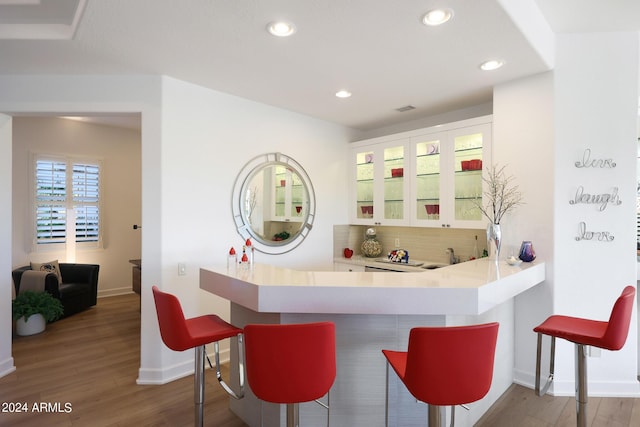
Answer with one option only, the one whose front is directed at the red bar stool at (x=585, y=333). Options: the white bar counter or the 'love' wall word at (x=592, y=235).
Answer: the 'love' wall word

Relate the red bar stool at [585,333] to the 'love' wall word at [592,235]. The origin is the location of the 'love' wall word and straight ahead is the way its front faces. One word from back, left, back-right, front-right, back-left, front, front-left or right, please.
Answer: front

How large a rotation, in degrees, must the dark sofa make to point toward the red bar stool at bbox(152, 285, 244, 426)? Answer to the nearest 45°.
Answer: approximately 45° to its left

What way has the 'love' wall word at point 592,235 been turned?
toward the camera

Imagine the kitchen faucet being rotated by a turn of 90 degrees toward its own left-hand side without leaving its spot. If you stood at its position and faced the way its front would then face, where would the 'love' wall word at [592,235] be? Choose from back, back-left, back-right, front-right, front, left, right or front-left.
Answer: front

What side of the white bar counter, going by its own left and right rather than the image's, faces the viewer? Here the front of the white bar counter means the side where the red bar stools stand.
front

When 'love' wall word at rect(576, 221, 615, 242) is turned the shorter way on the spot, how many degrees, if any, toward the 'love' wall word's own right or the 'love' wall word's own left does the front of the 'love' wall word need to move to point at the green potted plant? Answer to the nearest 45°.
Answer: approximately 45° to the 'love' wall word's own right

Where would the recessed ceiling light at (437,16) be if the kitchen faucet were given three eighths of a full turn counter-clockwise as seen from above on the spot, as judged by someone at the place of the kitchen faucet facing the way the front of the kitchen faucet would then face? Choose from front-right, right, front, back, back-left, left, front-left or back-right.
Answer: right

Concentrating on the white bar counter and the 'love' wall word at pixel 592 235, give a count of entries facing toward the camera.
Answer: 2

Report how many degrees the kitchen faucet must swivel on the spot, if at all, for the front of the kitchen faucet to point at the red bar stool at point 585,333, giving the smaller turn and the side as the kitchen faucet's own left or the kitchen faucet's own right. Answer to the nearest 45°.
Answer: approximately 45° to the kitchen faucet's own left

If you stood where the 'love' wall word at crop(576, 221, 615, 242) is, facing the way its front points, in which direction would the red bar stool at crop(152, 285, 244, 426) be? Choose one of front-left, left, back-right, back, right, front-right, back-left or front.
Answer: front-right

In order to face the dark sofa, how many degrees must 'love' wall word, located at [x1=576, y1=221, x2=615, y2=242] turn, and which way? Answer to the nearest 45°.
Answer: approximately 90° to its right

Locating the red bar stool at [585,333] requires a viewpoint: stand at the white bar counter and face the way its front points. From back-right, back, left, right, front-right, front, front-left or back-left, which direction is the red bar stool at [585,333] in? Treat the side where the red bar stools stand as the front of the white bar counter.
left

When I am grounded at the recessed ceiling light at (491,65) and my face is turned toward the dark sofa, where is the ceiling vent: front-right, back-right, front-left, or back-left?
front-right

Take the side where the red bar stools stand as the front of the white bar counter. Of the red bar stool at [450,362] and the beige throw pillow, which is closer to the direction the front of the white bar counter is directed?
the red bar stool
